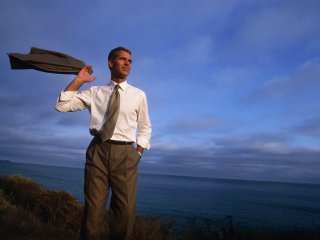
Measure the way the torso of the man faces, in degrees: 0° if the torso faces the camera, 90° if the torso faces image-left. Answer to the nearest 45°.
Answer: approximately 0°

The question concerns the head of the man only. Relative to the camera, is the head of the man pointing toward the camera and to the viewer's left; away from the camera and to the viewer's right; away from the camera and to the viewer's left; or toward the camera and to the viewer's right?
toward the camera and to the viewer's right
